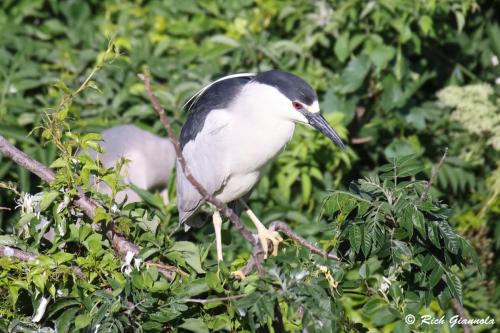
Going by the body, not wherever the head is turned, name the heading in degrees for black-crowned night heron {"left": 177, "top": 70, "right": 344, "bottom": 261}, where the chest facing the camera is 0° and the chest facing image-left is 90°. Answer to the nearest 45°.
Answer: approximately 315°

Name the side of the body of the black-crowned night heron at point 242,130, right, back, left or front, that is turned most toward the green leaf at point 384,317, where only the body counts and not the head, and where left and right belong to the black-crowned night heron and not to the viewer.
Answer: front

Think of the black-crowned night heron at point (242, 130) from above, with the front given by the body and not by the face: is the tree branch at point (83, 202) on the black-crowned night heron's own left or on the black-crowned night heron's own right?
on the black-crowned night heron's own right

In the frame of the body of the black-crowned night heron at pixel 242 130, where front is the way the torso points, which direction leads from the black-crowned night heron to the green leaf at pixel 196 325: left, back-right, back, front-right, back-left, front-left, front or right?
front-right

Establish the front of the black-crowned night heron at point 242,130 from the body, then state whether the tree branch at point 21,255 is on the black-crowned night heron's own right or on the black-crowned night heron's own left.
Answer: on the black-crowned night heron's own right

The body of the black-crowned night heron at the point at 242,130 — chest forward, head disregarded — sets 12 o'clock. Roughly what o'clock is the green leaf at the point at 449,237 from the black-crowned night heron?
The green leaf is roughly at 12 o'clock from the black-crowned night heron.

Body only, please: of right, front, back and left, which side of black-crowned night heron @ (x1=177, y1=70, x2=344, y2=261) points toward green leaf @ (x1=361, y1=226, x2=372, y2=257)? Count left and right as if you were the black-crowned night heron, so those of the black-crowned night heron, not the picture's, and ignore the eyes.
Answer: front

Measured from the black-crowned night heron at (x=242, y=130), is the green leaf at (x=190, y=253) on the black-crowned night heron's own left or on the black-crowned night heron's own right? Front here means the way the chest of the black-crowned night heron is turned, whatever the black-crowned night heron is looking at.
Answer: on the black-crowned night heron's own right

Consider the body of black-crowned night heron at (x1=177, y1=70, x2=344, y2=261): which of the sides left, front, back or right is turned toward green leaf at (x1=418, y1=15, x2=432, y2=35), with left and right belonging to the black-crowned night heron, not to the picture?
left

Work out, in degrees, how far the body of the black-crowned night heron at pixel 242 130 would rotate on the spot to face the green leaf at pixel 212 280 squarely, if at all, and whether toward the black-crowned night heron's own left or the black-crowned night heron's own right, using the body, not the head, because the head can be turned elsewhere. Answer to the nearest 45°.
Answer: approximately 45° to the black-crowned night heron's own right

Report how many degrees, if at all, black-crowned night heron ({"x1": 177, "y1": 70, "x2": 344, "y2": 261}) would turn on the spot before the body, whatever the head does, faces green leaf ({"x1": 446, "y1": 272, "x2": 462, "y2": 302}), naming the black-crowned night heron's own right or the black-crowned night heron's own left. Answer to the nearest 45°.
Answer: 0° — it already faces it

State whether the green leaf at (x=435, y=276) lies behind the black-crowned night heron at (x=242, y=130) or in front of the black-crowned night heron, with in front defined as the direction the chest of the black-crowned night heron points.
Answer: in front

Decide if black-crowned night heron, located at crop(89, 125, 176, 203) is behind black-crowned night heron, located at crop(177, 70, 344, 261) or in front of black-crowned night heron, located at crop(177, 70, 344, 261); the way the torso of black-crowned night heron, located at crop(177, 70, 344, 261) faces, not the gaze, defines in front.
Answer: behind
